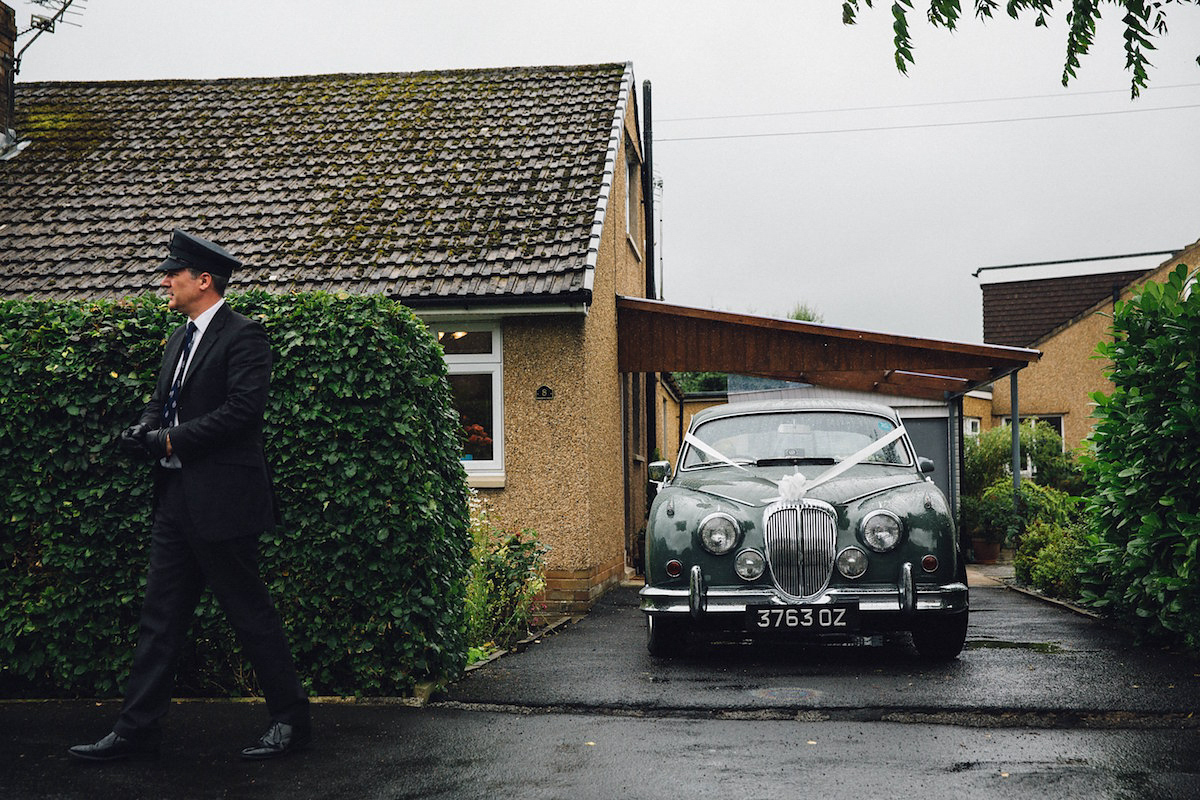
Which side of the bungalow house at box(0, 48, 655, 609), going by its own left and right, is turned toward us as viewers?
front

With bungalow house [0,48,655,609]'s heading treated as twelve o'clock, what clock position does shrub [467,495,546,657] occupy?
The shrub is roughly at 12 o'clock from the bungalow house.

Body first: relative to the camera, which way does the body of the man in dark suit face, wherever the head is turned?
to the viewer's left

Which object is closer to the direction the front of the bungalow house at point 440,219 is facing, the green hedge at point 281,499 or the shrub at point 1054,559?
the green hedge

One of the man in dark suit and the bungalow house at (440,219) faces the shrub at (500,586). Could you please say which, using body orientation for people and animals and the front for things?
the bungalow house

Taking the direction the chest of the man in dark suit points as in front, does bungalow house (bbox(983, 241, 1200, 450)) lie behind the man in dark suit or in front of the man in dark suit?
behind

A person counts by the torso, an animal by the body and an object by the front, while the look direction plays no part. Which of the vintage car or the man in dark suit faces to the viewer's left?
the man in dark suit

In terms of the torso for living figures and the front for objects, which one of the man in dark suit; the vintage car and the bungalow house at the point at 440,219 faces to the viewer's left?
the man in dark suit

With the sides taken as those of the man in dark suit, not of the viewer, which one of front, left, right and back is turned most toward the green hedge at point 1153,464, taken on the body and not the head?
back

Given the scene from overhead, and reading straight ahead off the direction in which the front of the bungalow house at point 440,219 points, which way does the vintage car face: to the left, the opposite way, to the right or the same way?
the same way

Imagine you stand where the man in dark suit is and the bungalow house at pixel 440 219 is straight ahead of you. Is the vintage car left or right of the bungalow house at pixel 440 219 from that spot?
right

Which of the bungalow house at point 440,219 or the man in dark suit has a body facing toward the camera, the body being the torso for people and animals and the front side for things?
the bungalow house

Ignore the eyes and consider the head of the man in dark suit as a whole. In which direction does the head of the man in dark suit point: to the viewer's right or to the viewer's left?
to the viewer's left

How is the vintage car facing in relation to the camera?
toward the camera

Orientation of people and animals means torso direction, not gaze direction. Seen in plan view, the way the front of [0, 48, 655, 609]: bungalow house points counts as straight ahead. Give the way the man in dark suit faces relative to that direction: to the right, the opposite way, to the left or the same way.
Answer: to the right

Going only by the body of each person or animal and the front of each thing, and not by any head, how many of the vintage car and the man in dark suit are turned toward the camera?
1

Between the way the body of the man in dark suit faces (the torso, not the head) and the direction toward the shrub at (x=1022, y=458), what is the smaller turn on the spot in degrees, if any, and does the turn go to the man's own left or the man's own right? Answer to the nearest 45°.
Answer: approximately 135° to the man's own right

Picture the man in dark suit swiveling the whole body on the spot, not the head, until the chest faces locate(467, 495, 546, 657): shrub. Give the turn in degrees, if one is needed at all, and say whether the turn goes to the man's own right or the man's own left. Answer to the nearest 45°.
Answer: approximately 135° to the man's own right
